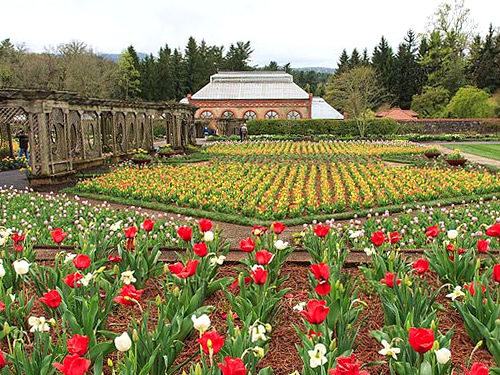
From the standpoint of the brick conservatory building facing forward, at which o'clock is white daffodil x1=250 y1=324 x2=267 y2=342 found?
The white daffodil is roughly at 12 o'clock from the brick conservatory building.

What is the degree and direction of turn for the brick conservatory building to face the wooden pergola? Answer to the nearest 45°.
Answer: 0° — it already faces it

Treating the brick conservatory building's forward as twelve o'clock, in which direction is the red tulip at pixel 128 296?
The red tulip is roughly at 12 o'clock from the brick conservatory building.

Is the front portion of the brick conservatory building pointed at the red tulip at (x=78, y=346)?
yes

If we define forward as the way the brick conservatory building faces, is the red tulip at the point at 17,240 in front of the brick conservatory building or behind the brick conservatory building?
in front

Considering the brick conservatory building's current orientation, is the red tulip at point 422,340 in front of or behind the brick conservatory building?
in front

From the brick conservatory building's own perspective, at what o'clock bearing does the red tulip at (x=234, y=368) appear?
The red tulip is roughly at 12 o'clock from the brick conservatory building.

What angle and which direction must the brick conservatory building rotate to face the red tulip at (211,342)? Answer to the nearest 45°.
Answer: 0° — it already faces it

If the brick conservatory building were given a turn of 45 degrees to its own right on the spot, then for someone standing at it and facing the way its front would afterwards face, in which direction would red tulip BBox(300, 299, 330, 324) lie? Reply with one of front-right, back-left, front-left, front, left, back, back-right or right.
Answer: front-left

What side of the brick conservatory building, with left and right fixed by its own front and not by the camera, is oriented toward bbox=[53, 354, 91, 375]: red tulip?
front

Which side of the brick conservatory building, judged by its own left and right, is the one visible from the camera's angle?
front

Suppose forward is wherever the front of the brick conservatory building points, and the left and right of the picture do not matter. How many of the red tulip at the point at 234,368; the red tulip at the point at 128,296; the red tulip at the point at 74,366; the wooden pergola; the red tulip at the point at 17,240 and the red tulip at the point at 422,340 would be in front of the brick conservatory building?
6

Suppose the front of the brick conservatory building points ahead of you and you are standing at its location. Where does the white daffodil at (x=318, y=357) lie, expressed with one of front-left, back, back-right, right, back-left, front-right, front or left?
front
